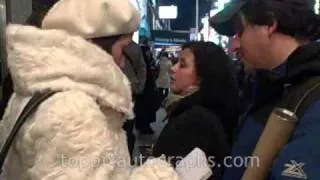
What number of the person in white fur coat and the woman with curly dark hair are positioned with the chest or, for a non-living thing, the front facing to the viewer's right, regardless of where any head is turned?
1

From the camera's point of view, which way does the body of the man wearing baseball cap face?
to the viewer's left

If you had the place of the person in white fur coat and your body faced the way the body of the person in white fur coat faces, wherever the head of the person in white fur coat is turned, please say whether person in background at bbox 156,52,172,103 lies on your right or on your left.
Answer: on your left

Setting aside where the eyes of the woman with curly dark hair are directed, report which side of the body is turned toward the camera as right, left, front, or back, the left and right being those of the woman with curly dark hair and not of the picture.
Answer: left

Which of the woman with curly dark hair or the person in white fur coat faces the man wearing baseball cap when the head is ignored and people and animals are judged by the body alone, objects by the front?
the person in white fur coat

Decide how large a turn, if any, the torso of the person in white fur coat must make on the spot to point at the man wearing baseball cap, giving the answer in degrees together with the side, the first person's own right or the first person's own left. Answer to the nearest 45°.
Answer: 0° — they already face them

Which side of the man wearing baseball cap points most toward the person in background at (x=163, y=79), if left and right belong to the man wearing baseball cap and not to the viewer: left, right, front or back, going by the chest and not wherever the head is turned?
right

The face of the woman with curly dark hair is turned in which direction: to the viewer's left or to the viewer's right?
to the viewer's left

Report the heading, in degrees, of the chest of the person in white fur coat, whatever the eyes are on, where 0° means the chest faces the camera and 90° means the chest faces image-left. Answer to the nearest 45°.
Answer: approximately 270°

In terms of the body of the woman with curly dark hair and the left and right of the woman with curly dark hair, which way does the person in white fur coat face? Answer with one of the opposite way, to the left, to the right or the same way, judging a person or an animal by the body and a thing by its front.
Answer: the opposite way
